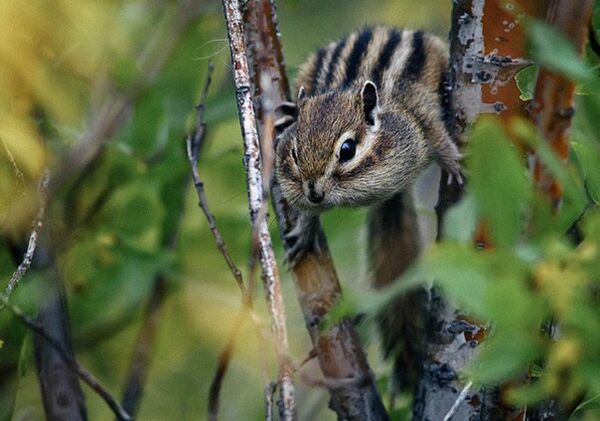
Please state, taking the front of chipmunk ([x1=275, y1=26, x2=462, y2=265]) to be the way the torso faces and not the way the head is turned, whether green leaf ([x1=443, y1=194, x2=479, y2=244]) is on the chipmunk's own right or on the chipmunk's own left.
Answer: on the chipmunk's own left

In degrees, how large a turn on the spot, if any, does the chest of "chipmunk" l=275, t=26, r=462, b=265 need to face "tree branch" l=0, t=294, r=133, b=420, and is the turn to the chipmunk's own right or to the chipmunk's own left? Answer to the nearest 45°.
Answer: approximately 90° to the chipmunk's own right

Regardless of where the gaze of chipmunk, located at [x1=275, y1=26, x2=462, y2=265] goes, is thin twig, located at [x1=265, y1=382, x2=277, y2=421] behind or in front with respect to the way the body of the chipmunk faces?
in front

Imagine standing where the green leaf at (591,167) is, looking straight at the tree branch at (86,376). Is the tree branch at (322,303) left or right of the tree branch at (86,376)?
right

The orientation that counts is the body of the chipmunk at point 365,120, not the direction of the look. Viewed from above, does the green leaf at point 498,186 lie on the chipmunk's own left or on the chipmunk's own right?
on the chipmunk's own left

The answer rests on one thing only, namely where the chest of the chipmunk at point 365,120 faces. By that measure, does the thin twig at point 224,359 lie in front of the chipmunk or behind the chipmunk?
in front

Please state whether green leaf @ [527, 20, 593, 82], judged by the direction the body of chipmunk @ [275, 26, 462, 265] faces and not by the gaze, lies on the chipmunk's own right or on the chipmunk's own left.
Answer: on the chipmunk's own left

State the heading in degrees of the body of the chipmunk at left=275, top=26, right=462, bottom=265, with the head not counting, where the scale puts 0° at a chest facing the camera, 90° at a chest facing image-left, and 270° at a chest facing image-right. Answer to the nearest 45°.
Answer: approximately 45°
